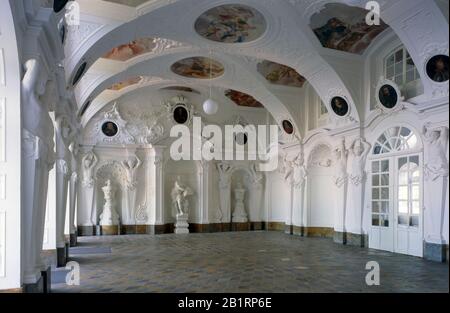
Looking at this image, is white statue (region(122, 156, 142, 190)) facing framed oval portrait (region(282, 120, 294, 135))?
no

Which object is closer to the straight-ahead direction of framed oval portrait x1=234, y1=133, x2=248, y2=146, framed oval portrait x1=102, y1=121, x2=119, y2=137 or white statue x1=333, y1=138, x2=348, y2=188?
the white statue

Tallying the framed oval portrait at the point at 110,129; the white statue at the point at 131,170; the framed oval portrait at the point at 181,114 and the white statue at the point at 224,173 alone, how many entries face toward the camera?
4

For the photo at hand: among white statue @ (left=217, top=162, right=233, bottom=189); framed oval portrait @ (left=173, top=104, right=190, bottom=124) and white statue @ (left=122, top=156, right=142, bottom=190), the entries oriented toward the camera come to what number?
3

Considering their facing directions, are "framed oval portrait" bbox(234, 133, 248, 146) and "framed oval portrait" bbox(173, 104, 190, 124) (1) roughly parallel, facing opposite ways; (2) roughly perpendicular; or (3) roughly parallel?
roughly parallel

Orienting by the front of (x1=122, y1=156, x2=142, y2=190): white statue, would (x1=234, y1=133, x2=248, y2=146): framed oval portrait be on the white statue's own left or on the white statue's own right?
on the white statue's own left

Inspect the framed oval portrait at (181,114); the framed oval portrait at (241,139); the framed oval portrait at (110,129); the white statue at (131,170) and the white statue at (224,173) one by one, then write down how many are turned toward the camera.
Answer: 5

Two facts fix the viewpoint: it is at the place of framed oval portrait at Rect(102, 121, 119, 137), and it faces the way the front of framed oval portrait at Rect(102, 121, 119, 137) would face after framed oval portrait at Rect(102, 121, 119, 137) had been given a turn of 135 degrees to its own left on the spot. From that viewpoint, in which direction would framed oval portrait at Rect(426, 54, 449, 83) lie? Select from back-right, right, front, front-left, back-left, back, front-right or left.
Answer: back-right

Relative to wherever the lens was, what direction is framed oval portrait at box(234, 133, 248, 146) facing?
facing the viewer

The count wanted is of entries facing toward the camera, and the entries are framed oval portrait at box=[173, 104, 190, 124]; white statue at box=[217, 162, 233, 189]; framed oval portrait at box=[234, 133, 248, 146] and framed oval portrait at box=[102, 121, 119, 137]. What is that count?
4

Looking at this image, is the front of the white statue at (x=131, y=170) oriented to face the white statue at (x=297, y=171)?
no

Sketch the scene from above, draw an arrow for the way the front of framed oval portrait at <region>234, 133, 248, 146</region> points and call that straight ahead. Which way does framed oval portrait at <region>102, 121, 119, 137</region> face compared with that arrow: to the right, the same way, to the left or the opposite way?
the same way

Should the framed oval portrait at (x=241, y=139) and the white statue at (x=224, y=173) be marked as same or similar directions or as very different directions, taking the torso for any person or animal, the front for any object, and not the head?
same or similar directions

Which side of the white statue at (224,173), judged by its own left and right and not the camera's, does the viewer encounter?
front
